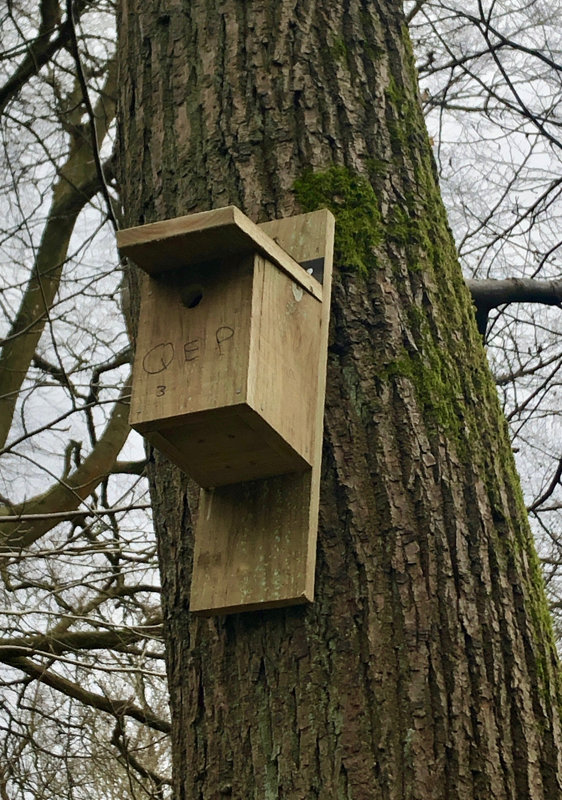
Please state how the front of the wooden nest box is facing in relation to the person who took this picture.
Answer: facing the viewer and to the left of the viewer
